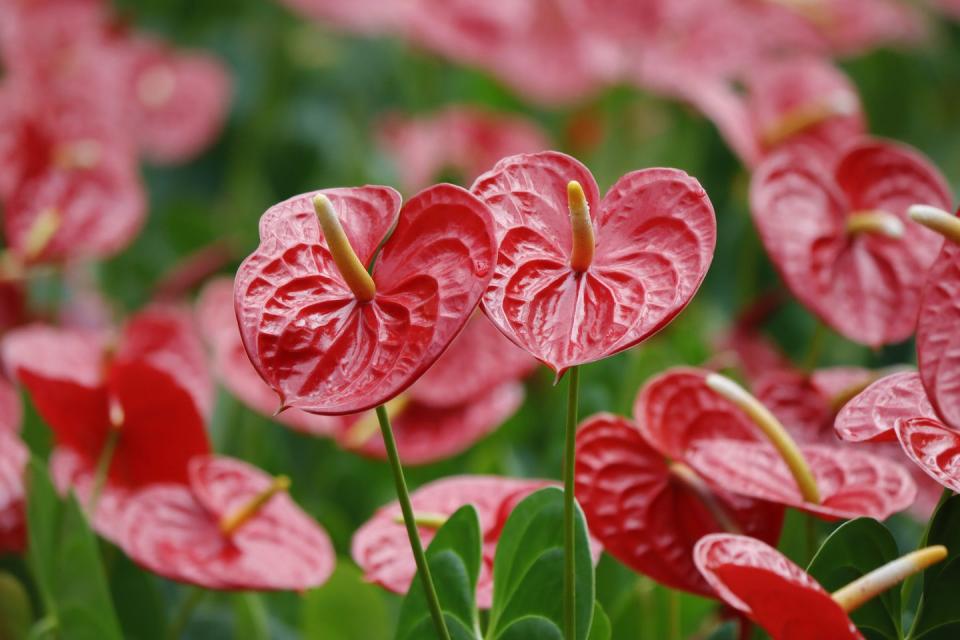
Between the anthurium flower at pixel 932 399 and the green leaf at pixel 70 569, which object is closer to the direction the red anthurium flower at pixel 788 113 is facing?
the anthurium flower

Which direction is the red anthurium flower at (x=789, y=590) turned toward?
to the viewer's right

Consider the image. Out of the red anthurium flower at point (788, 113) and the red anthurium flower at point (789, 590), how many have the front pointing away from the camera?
0

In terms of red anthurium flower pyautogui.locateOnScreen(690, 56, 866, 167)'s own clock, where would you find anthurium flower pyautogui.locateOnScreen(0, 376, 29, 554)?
The anthurium flower is roughly at 3 o'clock from the red anthurium flower.

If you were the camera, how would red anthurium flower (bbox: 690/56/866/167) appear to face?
facing the viewer and to the right of the viewer
